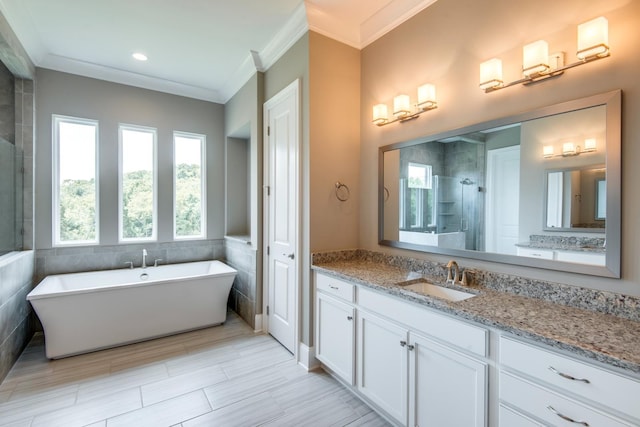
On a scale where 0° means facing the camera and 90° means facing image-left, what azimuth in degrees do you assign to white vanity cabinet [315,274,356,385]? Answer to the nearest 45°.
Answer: approximately 45°

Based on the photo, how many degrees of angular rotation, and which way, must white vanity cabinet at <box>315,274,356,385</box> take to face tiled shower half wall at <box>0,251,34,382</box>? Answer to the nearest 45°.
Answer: approximately 45° to its right

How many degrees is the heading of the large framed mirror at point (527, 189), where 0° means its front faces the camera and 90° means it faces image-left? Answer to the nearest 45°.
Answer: approximately 45°

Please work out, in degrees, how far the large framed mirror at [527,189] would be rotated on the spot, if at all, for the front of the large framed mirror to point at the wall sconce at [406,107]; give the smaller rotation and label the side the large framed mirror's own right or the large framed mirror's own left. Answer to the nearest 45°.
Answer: approximately 45° to the large framed mirror's own right

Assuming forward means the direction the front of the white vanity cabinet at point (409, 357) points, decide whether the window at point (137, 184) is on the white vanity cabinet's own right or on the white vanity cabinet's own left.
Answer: on the white vanity cabinet's own right

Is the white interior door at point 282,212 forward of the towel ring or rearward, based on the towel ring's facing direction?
rearward

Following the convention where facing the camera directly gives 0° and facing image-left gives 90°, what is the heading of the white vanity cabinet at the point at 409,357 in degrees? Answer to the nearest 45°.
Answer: approximately 45°

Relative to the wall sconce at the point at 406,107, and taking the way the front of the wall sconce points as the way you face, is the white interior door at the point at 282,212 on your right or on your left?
on your right

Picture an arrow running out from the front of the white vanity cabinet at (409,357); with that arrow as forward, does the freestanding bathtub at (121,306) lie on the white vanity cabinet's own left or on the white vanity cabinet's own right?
on the white vanity cabinet's own right
